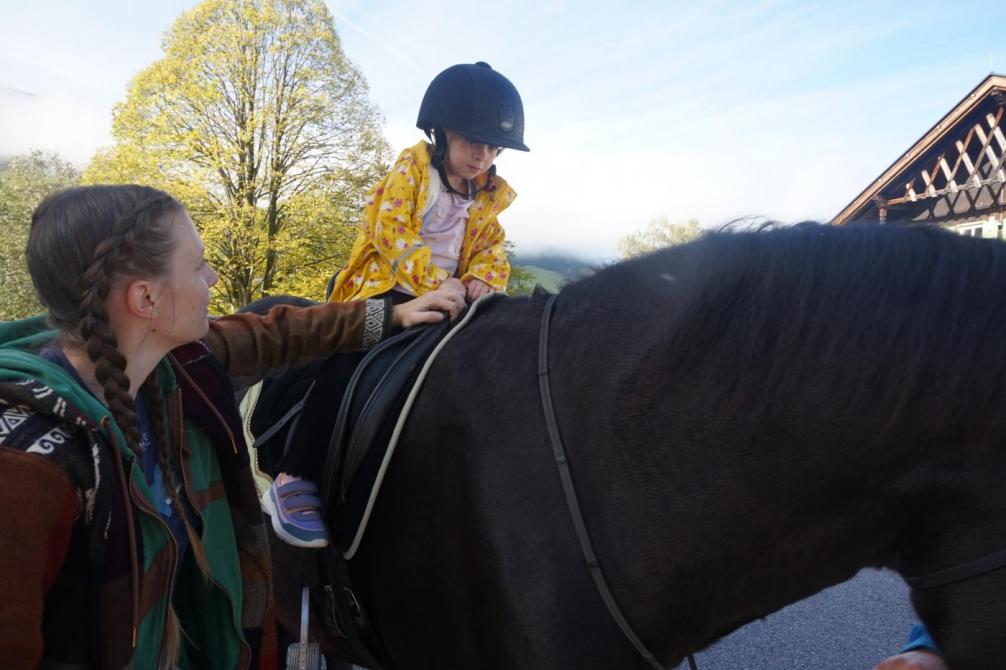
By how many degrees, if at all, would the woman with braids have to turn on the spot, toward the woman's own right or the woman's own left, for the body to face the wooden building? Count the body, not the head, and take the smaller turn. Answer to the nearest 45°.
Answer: approximately 90° to the woman's own left

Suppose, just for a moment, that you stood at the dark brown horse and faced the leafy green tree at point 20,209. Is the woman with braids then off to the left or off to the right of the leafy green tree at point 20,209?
left

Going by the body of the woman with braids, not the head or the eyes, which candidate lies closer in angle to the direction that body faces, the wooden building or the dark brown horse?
the dark brown horse

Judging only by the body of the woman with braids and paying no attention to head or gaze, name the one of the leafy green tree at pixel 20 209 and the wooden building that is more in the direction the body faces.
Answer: the wooden building

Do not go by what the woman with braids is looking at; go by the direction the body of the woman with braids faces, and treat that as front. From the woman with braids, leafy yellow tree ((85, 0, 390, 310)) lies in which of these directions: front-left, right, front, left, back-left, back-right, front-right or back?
back-left

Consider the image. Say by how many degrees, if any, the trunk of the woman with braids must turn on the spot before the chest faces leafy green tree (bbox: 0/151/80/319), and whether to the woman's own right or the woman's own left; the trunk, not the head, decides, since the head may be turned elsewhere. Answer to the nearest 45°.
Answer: approximately 135° to the woman's own left

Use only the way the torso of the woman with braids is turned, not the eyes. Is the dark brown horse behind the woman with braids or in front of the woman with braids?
in front

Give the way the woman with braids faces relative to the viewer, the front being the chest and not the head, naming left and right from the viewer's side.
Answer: facing the viewer and to the right of the viewer
